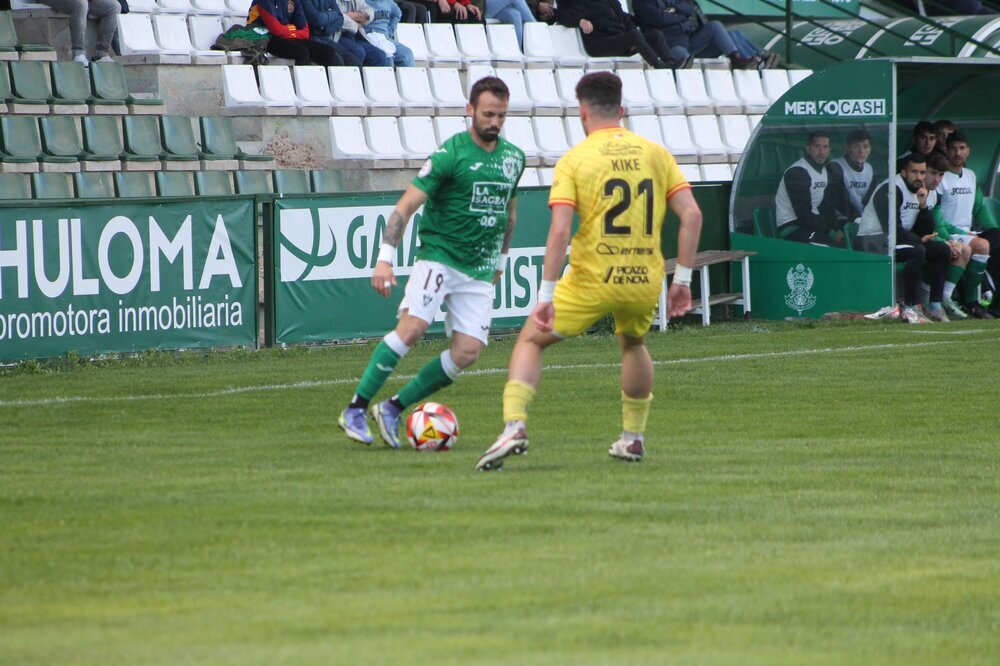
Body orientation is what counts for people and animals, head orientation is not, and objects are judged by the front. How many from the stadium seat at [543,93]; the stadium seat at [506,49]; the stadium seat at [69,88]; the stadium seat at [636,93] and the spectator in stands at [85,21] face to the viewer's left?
0

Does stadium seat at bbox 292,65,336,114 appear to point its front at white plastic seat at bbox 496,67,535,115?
no

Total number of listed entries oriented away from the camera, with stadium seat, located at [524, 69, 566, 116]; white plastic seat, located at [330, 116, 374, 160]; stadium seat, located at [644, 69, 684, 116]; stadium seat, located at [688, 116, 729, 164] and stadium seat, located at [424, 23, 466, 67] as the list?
0

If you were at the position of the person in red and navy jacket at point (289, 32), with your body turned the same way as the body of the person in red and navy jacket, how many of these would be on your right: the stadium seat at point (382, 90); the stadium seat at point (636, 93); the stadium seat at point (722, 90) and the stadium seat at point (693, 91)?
0

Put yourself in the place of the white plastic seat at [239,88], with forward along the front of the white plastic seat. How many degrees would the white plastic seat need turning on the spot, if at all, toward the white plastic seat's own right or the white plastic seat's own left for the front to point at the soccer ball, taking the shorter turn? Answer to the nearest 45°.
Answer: approximately 45° to the white plastic seat's own right

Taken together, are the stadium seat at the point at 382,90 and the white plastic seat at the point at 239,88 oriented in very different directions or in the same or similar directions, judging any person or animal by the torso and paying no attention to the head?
same or similar directions

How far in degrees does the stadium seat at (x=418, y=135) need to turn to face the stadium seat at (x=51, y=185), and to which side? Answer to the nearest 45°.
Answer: approximately 90° to its right

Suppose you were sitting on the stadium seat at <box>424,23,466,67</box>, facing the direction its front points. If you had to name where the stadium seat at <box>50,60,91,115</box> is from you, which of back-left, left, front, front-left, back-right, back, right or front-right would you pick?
right

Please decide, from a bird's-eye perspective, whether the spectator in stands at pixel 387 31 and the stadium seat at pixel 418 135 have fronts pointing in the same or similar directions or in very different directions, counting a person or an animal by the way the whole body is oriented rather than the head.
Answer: same or similar directions

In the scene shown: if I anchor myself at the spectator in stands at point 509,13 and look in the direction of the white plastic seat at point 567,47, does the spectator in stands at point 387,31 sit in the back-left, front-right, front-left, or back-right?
back-right

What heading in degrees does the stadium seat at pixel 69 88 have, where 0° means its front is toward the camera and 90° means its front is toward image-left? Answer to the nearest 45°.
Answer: approximately 315°

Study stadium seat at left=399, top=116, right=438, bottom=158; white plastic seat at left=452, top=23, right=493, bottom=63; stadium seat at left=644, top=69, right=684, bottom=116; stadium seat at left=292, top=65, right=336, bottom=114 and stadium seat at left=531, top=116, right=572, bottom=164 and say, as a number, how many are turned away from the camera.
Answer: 0

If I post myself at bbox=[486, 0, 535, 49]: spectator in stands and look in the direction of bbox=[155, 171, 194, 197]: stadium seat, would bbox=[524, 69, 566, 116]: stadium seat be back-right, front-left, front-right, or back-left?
front-left

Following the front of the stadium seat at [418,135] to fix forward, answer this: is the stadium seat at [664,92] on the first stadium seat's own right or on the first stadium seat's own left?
on the first stadium seat's own left

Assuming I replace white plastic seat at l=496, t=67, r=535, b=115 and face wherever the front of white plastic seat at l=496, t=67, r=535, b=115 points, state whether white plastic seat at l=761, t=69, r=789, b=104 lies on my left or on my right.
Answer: on my left

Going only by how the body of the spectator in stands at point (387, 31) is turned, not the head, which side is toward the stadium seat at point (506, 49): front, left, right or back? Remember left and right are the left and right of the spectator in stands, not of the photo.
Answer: left

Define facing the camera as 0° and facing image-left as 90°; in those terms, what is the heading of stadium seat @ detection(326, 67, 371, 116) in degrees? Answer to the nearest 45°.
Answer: approximately 315°

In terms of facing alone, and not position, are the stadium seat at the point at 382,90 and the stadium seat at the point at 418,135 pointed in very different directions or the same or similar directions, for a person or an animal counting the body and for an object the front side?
same or similar directions

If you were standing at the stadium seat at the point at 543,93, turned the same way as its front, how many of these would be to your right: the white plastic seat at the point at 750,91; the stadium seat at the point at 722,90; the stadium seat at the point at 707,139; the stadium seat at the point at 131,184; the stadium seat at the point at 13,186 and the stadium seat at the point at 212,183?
3
